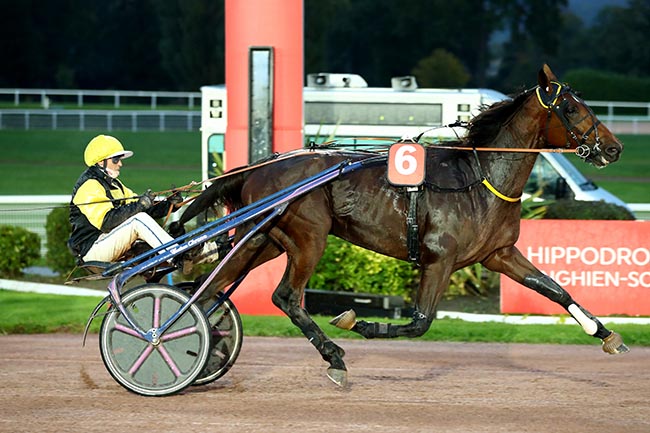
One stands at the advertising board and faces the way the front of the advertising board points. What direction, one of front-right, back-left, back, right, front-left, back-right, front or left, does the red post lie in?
right

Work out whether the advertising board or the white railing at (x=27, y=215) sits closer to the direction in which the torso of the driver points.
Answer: the advertising board

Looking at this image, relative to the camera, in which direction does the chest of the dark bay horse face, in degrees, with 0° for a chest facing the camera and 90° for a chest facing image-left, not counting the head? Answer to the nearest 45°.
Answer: approximately 270°

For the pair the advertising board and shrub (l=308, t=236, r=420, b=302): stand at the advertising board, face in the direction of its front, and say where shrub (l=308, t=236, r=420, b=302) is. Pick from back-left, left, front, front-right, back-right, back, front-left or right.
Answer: right

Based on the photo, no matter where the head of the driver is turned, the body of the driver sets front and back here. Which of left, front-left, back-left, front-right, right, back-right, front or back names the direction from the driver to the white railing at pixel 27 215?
left

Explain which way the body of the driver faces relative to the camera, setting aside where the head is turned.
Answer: to the viewer's right

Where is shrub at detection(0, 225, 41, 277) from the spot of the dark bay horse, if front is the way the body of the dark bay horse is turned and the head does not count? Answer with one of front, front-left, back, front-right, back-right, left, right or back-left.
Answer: back-left

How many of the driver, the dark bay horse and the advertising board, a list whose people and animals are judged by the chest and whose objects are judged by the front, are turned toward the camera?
1

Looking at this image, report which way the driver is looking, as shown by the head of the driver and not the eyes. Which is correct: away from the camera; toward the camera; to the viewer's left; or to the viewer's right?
to the viewer's right

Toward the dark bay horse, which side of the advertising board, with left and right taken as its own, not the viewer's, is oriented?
front

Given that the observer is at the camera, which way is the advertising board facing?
facing the viewer

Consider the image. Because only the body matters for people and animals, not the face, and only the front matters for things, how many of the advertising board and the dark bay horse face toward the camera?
1

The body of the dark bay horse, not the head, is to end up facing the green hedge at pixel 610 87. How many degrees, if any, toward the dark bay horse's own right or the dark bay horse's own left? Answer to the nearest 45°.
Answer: approximately 90° to the dark bay horse's own left

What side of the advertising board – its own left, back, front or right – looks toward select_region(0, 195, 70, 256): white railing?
right
